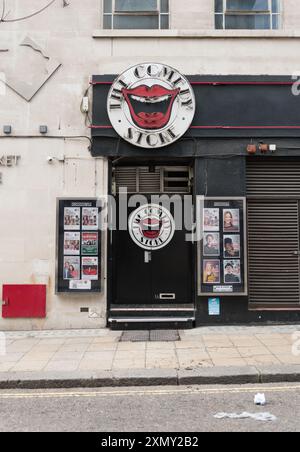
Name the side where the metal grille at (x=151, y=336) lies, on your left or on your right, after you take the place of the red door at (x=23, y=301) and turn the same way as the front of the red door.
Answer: on your left

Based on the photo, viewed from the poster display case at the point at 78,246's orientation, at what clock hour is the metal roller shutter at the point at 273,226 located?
The metal roller shutter is roughly at 9 o'clock from the poster display case.

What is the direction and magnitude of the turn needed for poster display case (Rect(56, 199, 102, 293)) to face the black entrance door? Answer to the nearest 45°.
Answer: approximately 90° to its left

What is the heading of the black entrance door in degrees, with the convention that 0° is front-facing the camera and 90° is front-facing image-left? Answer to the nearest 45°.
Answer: approximately 0°

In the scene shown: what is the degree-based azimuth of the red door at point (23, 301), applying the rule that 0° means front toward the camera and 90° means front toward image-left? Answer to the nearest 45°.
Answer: approximately 0°

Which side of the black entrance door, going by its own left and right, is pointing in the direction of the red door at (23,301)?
right

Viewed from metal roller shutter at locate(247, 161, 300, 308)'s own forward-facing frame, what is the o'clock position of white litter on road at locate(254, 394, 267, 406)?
The white litter on road is roughly at 12 o'clock from the metal roller shutter.

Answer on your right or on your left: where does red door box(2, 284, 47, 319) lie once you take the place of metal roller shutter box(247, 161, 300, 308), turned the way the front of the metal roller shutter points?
on your right
